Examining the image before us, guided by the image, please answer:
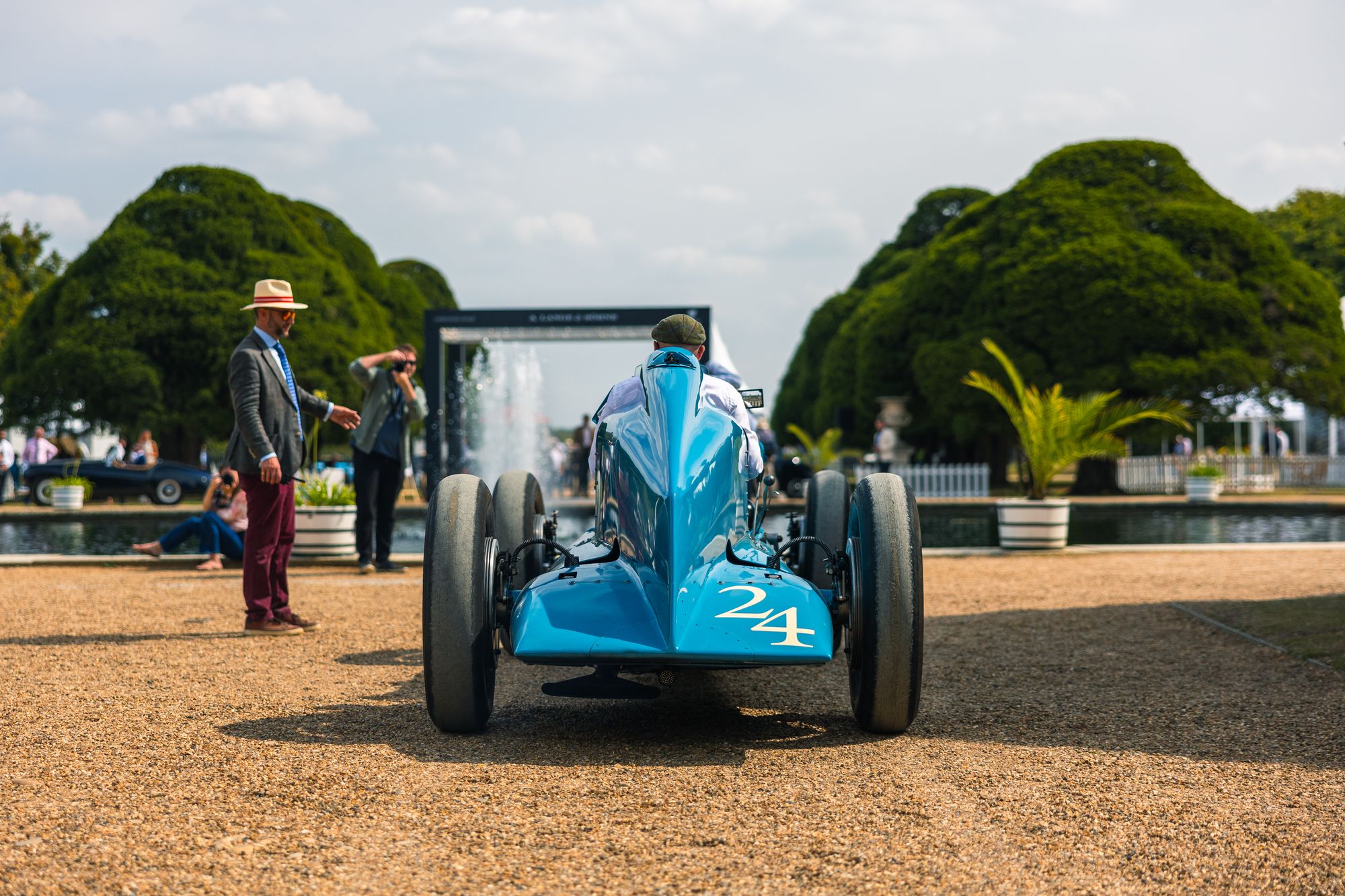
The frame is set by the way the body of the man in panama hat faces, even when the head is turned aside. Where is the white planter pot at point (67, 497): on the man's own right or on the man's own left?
on the man's own left

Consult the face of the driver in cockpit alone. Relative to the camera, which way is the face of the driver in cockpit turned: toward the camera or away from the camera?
away from the camera

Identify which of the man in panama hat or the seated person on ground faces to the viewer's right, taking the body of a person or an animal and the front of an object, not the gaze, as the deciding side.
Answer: the man in panama hat

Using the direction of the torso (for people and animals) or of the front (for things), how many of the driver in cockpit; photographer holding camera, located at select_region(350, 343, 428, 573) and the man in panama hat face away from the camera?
1

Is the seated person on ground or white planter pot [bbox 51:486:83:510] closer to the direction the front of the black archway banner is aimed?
the seated person on ground

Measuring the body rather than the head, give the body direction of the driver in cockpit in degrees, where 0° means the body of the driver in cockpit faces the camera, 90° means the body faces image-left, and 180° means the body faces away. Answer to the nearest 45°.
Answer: approximately 180°

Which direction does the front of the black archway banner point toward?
toward the camera

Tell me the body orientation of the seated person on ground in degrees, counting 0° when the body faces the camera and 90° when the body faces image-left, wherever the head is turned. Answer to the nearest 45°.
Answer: approximately 45°

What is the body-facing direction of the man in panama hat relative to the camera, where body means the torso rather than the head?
to the viewer's right

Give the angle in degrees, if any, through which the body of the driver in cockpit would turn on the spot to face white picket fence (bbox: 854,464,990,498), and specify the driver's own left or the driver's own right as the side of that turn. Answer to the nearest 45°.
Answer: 0° — they already face it

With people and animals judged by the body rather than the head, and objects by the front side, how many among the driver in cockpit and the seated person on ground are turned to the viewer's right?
0

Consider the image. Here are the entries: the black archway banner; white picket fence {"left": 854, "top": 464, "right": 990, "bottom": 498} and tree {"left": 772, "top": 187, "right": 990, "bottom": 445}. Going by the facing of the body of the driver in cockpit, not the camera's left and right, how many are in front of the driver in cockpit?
3

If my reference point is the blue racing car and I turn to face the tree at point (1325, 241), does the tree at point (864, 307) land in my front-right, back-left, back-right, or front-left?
front-left

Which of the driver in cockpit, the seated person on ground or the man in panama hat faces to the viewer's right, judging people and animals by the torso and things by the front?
the man in panama hat

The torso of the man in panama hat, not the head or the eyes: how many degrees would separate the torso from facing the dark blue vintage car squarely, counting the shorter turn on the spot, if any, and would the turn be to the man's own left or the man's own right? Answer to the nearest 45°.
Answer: approximately 90° to the man's own left

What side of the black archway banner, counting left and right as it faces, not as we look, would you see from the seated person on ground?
front

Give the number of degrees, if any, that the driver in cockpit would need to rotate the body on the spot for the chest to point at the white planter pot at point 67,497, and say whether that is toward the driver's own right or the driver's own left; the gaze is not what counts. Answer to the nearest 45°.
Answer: approximately 45° to the driver's own left
